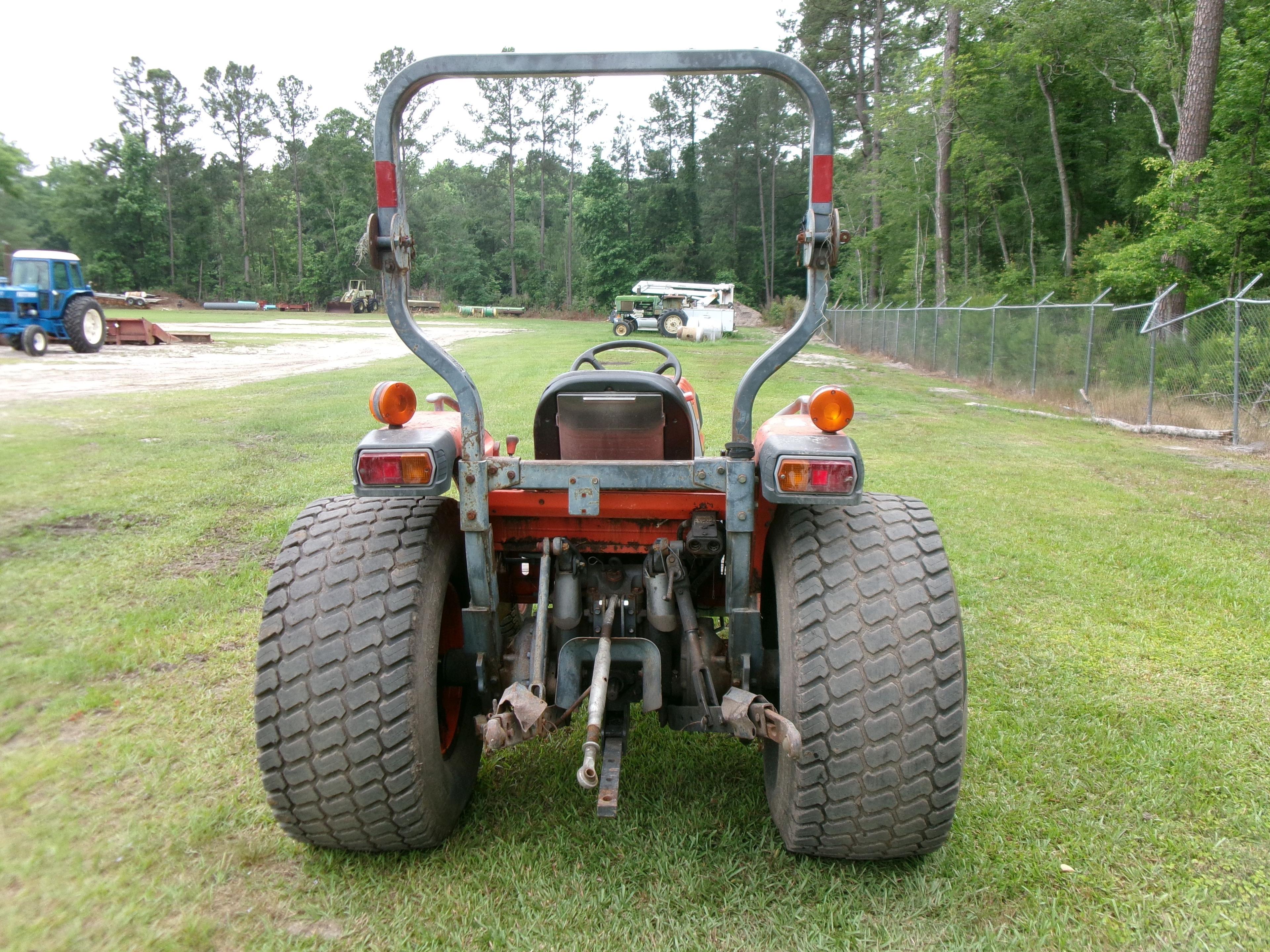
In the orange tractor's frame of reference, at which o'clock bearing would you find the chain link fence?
The chain link fence is roughly at 1 o'clock from the orange tractor.

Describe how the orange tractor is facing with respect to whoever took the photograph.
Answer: facing away from the viewer

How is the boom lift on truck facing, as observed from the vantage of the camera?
facing to the left of the viewer

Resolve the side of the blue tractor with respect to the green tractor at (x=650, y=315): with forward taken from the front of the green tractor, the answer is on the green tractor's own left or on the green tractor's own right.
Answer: on the green tractor's own left

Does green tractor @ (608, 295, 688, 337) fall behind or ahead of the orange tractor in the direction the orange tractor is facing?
ahead

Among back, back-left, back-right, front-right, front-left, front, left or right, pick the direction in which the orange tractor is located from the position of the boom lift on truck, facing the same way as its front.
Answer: left

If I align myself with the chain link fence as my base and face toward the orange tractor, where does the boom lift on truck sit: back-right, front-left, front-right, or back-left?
back-right

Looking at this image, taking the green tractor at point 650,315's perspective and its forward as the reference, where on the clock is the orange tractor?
The orange tractor is roughly at 9 o'clock from the green tractor.

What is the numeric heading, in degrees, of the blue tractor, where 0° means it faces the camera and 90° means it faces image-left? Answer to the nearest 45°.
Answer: approximately 45°

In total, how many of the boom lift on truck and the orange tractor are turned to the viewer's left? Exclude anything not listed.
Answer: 1

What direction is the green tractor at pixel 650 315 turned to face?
to the viewer's left
